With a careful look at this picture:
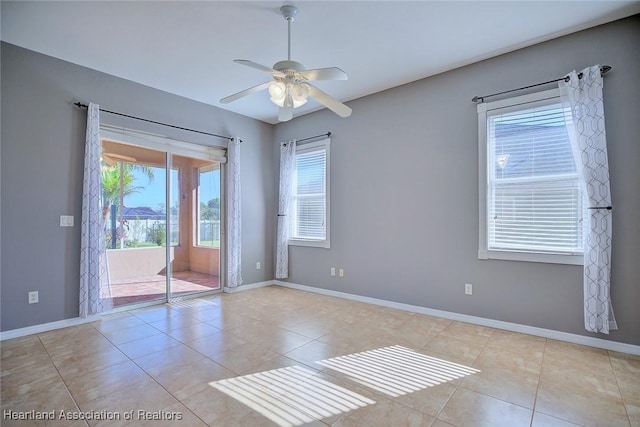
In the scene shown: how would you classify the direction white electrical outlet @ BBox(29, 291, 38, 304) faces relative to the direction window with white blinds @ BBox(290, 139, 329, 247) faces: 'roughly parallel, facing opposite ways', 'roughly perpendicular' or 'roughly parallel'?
roughly perpendicular

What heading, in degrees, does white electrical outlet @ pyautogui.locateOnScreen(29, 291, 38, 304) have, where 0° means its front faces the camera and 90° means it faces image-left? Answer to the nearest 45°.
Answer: approximately 0°

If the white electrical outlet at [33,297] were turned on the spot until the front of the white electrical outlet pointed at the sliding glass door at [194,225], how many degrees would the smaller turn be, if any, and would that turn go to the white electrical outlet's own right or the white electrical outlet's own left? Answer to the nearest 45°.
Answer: approximately 90° to the white electrical outlet's own left

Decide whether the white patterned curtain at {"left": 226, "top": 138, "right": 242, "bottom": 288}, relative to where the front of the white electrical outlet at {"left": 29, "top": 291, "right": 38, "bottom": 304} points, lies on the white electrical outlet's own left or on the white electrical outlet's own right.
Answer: on the white electrical outlet's own left

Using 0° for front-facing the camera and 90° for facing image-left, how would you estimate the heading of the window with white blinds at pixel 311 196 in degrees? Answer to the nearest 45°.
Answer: approximately 45°

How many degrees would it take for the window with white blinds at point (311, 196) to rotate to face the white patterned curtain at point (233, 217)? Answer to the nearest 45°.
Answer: approximately 45° to its right

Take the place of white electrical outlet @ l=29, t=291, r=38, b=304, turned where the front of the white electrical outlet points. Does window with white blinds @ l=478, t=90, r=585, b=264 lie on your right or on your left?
on your left

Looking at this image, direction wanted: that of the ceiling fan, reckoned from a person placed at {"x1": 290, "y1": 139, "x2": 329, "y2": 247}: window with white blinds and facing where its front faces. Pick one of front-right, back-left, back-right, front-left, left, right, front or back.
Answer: front-left

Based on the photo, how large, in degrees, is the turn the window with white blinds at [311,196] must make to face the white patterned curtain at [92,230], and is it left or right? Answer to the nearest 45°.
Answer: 0° — it already faces it

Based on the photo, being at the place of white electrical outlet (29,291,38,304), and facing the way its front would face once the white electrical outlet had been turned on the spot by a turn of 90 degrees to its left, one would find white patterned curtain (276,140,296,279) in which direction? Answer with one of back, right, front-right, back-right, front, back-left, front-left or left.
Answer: front
